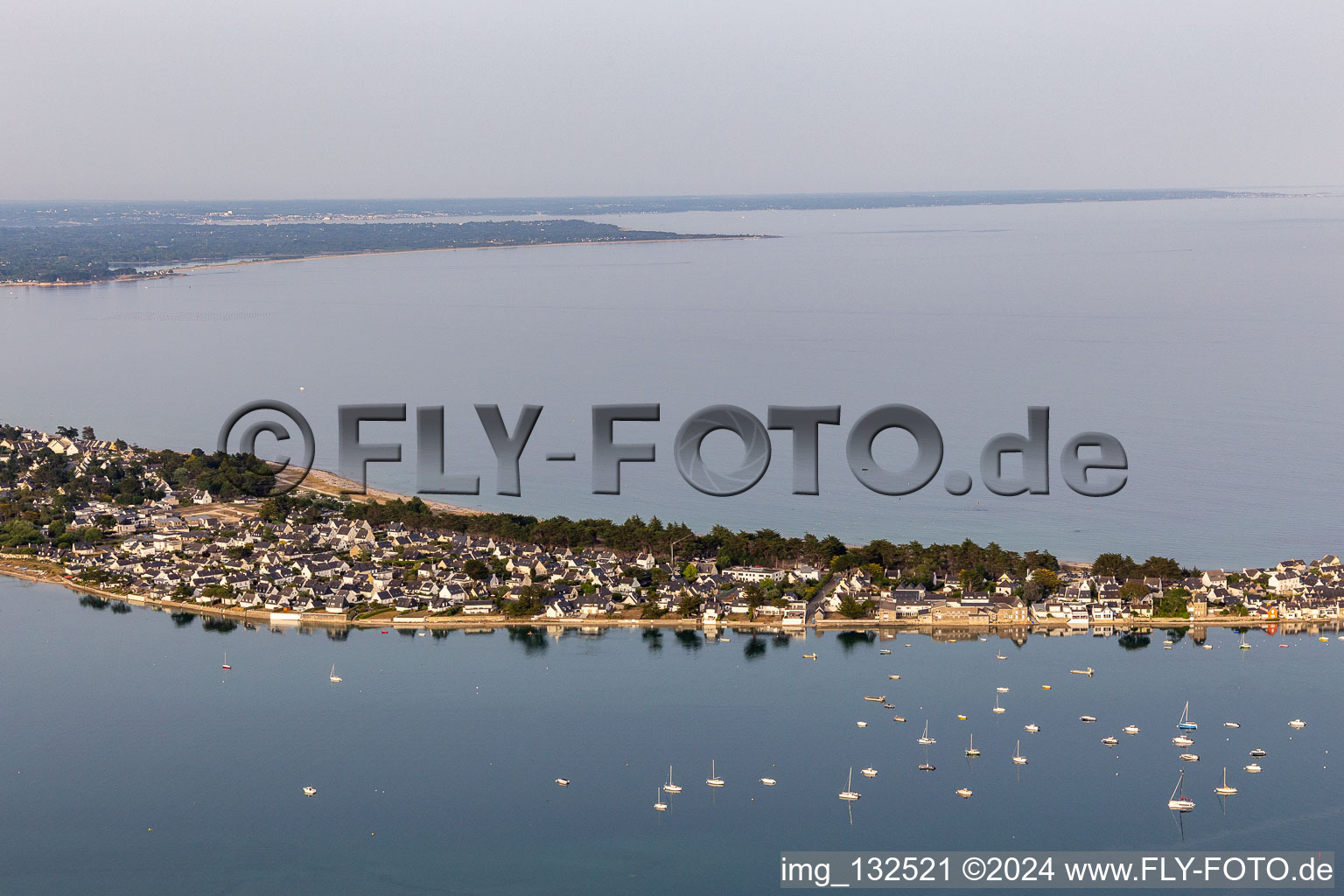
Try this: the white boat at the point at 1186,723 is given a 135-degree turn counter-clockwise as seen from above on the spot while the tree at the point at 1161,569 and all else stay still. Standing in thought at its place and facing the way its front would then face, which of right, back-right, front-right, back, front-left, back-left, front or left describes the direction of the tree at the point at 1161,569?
back-left

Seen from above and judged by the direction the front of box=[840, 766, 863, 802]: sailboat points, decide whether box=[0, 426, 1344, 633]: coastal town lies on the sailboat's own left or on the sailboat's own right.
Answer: on the sailboat's own right

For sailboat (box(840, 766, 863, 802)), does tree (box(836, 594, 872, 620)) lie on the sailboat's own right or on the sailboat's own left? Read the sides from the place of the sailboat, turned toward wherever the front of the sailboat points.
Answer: on the sailboat's own right

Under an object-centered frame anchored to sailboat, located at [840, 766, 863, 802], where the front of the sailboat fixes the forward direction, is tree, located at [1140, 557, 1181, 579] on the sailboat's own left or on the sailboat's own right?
on the sailboat's own right

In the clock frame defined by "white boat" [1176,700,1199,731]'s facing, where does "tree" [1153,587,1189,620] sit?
The tree is roughly at 3 o'clock from the white boat.

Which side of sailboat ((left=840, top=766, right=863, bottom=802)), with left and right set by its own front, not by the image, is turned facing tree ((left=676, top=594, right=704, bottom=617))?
right

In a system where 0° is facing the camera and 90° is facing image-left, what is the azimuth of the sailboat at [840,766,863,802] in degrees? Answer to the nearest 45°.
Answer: approximately 90°
